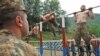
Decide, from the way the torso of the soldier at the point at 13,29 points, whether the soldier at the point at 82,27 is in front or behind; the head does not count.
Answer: in front

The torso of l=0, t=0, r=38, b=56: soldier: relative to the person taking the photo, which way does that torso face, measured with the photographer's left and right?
facing away from the viewer and to the right of the viewer

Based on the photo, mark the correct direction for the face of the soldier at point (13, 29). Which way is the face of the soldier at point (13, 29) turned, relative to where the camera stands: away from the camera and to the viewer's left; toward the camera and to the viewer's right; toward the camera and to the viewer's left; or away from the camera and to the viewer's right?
away from the camera and to the viewer's right
